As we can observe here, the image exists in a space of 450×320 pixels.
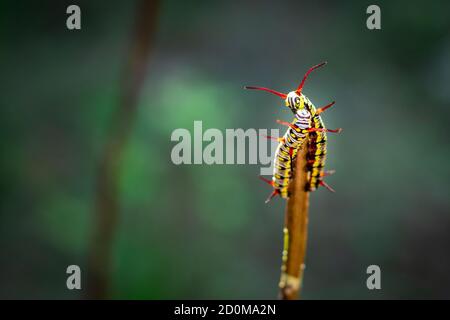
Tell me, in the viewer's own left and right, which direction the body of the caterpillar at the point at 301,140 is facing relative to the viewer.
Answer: facing the viewer and to the left of the viewer

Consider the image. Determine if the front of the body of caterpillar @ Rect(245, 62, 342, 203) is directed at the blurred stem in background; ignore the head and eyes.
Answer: no
